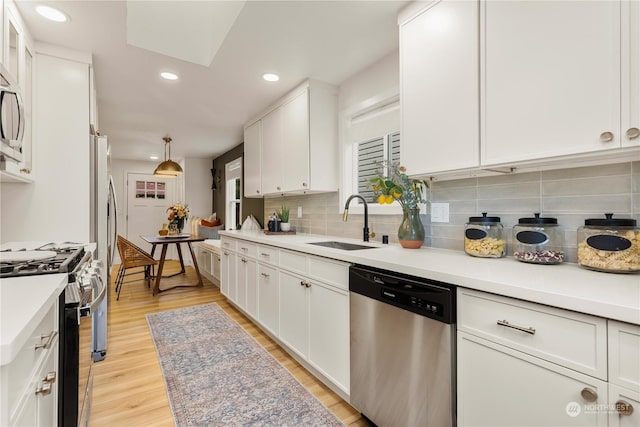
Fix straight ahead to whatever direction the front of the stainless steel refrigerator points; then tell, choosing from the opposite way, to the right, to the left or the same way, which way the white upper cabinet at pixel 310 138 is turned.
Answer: the opposite way

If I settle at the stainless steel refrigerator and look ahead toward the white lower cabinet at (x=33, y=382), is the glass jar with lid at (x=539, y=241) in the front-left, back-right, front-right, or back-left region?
front-left

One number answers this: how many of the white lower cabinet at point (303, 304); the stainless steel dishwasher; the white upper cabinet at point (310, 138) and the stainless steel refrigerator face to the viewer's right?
1

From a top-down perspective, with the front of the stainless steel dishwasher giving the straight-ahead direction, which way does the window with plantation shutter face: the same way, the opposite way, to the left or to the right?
the same way

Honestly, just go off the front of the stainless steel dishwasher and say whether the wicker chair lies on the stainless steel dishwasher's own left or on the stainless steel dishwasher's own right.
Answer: on the stainless steel dishwasher's own right

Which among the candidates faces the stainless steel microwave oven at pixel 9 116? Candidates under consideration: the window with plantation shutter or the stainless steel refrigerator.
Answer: the window with plantation shutter

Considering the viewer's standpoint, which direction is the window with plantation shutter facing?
facing the viewer and to the left of the viewer

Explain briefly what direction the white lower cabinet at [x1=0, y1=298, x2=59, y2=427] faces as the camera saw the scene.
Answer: facing to the right of the viewer

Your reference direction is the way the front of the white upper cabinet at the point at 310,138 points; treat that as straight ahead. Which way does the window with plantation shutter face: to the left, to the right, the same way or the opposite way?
the same way

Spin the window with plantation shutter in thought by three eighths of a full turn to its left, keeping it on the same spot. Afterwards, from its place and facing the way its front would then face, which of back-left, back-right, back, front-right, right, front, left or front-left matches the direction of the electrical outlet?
front-right

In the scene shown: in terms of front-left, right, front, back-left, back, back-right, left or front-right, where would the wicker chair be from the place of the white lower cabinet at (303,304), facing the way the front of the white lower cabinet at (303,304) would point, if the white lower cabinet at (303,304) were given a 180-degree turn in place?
left

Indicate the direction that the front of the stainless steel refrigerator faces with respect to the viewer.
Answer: facing to the right of the viewer
